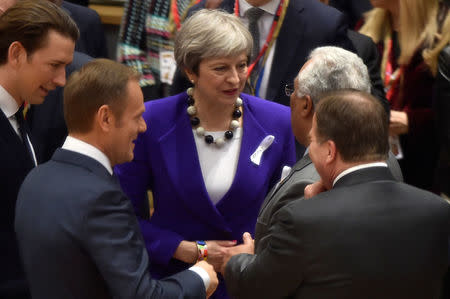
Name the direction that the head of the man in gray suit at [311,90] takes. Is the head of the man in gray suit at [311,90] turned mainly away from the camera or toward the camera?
away from the camera

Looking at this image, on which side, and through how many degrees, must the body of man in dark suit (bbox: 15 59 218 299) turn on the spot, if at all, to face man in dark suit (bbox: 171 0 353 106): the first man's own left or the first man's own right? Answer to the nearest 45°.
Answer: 0° — they already face them

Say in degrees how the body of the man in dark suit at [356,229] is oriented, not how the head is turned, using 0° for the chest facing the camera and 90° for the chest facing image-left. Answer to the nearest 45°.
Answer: approximately 135°

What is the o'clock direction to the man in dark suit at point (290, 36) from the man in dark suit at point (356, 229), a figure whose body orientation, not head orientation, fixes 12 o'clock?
the man in dark suit at point (290, 36) is roughly at 1 o'clock from the man in dark suit at point (356, 229).

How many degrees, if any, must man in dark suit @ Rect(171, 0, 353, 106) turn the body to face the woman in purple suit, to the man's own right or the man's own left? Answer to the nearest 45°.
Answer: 0° — they already face them

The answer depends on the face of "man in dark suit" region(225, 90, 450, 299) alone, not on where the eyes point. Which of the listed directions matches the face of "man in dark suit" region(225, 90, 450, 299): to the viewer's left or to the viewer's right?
to the viewer's left

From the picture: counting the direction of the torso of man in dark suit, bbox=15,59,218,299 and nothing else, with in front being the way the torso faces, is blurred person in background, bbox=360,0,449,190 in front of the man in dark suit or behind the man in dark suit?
in front

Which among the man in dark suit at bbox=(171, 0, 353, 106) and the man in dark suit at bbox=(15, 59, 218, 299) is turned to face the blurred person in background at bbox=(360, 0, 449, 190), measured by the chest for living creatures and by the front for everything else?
the man in dark suit at bbox=(15, 59, 218, 299)

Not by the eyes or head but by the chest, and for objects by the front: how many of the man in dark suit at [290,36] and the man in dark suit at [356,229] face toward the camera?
1

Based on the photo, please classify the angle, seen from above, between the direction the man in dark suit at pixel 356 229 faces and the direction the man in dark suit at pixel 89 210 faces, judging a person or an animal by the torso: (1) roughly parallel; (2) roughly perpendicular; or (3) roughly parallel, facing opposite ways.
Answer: roughly perpendicular

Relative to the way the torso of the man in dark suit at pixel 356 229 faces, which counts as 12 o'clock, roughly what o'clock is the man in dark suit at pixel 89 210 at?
the man in dark suit at pixel 89 210 is roughly at 10 o'clock from the man in dark suit at pixel 356 229.

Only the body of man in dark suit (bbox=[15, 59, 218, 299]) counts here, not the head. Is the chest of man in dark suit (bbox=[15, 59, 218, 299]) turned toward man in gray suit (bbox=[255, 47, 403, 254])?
yes
